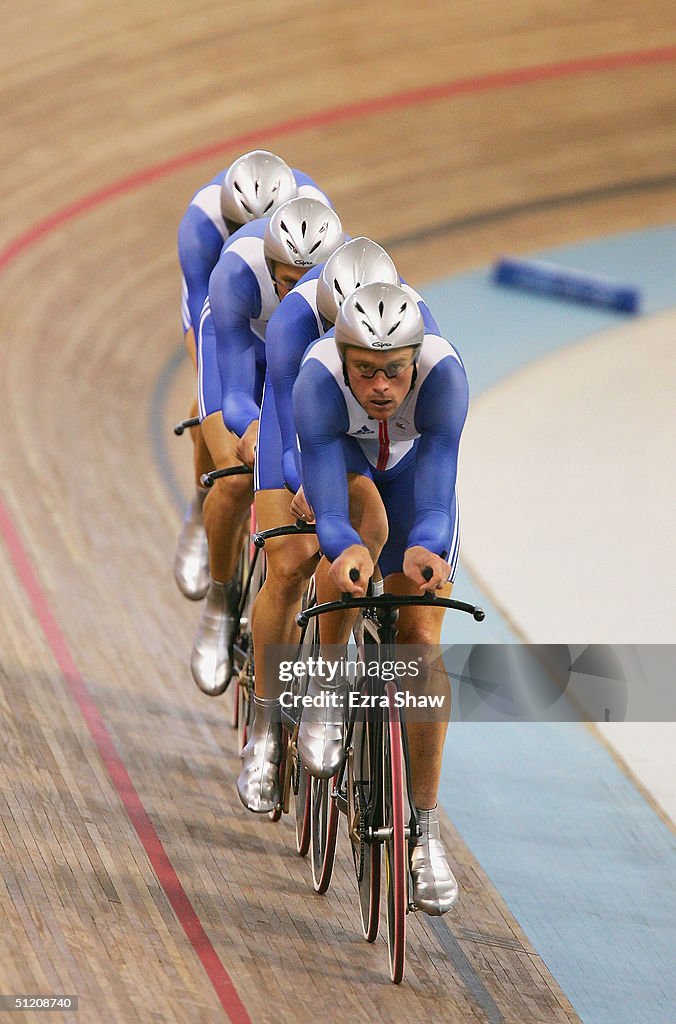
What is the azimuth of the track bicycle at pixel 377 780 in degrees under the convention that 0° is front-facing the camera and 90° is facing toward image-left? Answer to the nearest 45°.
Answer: approximately 0°

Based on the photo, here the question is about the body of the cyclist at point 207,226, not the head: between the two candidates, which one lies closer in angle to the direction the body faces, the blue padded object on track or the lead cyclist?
the lead cyclist

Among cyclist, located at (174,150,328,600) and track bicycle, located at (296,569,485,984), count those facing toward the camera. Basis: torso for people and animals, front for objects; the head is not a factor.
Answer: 2

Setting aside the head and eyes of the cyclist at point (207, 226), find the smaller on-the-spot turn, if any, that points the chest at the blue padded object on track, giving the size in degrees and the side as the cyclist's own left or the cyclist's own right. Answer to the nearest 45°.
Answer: approximately 135° to the cyclist's own left

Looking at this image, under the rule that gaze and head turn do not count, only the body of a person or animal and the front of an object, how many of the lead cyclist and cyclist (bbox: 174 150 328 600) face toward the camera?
2
